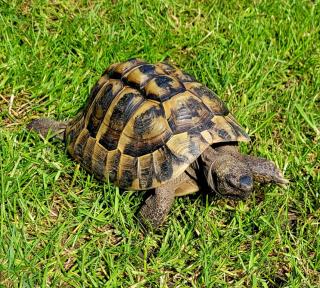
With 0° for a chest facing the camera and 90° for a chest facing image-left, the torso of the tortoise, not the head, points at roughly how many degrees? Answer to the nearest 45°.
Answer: approximately 315°
